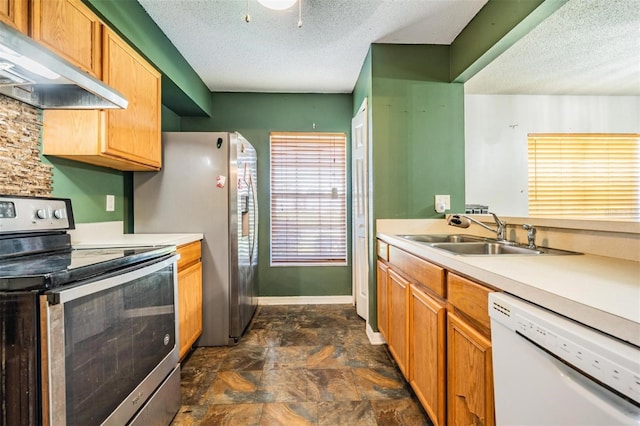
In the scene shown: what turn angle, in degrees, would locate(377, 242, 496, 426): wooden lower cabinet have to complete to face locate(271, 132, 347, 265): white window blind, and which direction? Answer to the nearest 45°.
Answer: approximately 90° to its right

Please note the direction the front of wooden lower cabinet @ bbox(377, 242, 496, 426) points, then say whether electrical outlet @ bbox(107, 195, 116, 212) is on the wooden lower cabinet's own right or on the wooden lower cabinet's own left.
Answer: on the wooden lower cabinet's own right

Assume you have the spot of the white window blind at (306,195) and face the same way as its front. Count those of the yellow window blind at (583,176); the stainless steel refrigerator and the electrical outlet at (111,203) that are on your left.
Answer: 1

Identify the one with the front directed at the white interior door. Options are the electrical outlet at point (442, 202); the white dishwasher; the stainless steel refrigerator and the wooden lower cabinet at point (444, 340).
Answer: the stainless steel refrigerator

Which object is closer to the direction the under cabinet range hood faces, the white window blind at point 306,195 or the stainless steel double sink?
the stainless steel double sink

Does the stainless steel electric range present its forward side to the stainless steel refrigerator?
no

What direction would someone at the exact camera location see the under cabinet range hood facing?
facing the viewer and to the right of the viewer

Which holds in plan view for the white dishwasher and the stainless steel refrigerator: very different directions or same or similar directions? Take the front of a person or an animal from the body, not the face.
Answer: very different directions

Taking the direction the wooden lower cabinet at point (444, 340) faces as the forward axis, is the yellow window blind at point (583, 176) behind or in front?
behind

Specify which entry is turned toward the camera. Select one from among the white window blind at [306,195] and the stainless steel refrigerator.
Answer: the white window blind

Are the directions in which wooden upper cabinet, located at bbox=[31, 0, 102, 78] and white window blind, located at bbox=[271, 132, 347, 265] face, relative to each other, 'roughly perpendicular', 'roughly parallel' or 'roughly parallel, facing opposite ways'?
roughly perpendicular

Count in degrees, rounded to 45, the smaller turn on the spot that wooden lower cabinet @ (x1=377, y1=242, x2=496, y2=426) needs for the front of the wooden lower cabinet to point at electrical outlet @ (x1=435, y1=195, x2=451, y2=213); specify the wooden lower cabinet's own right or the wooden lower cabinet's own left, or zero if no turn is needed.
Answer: approximately 135° to the wooden lower cabinet's own right

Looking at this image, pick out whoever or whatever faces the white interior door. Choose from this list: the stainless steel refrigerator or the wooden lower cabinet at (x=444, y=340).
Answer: the stainless steel refrigerator

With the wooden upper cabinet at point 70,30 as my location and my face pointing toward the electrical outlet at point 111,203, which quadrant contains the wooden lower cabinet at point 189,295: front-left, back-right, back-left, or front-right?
front-right

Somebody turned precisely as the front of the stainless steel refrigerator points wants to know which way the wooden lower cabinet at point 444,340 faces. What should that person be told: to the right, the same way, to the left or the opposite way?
the opposite way

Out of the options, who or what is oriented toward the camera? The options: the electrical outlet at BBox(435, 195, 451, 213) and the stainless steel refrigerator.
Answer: the electrical outlet

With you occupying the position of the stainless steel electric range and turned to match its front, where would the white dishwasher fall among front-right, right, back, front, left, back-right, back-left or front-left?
front

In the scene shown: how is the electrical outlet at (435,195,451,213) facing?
toward the camera

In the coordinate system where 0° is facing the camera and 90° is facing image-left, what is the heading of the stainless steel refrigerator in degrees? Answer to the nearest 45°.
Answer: approximately 270°
